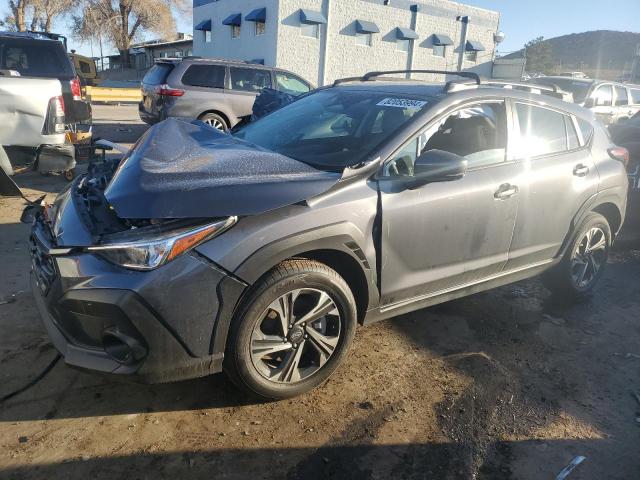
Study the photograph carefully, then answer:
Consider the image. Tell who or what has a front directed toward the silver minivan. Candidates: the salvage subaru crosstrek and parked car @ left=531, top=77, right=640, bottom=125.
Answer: the parked car

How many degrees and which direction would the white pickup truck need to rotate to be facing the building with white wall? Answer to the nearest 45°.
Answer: approximately 90° to its right

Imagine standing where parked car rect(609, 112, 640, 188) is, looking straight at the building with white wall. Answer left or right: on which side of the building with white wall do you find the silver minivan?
left

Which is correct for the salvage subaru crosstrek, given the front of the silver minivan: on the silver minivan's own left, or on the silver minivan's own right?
on the silver minivan's own right

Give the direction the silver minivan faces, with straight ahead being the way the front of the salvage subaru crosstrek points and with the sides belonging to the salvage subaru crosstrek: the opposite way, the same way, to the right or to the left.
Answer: the opposite way

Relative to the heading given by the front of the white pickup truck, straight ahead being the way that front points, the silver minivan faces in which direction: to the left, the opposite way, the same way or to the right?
to the right

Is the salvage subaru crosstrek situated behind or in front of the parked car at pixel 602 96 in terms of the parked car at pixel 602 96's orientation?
in front

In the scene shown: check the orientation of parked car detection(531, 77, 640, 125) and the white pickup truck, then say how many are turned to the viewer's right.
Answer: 0

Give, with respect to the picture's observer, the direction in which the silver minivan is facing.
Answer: facing away from the viewer and to the right of the viewer

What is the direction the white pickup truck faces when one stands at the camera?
facing away from the viewer and to the left of the viewer

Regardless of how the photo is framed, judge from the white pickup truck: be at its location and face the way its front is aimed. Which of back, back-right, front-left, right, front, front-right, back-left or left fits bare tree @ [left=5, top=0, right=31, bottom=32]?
front-right

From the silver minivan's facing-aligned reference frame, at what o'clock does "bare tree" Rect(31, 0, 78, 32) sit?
The bare tree is roughly at 10 o'clock from the silver minivan.

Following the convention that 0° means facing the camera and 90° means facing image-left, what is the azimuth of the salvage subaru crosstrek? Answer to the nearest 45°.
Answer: approximately 45°
